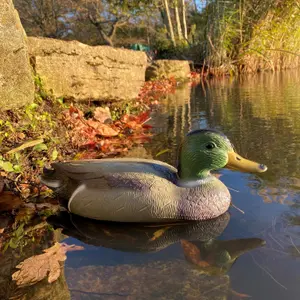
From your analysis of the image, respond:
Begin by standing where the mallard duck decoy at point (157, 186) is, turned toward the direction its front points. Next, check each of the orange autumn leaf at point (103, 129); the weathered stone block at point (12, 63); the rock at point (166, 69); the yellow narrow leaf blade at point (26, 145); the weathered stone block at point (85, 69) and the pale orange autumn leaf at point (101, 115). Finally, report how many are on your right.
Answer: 0

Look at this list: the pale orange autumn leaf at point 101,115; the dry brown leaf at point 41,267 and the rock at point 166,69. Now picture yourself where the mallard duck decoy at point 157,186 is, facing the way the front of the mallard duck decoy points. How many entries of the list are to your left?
2

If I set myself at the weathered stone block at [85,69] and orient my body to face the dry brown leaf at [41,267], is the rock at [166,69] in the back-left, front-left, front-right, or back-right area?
back-left

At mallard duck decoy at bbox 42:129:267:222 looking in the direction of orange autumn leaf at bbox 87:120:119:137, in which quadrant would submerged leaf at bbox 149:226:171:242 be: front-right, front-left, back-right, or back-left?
back-left

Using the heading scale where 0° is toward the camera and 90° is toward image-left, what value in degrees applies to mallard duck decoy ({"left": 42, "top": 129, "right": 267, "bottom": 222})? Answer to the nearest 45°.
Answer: approximately 270°

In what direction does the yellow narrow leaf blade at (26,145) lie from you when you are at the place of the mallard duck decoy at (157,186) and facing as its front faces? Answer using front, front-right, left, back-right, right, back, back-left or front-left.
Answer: back-left

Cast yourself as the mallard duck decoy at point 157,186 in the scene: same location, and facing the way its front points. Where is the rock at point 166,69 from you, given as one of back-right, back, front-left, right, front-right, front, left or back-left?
left

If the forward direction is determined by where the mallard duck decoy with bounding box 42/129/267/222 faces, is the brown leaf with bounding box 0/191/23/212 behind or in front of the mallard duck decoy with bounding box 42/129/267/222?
behind

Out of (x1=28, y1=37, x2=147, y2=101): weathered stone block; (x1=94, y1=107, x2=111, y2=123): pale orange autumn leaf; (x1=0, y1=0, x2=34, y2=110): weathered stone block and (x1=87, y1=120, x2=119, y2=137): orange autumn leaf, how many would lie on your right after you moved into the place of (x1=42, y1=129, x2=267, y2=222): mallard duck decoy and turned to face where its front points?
0

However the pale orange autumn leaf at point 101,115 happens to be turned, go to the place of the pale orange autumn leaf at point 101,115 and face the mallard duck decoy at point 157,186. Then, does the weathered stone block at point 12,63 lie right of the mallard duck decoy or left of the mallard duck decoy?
right

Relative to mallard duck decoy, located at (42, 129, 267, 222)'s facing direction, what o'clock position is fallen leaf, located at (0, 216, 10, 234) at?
The fallen leaf is roughly at 6 o'clock from the mallard duck decoy.

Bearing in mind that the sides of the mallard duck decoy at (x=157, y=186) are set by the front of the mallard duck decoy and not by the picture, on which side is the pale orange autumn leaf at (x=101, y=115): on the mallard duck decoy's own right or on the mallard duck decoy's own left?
on the mallard duck decoy's own left

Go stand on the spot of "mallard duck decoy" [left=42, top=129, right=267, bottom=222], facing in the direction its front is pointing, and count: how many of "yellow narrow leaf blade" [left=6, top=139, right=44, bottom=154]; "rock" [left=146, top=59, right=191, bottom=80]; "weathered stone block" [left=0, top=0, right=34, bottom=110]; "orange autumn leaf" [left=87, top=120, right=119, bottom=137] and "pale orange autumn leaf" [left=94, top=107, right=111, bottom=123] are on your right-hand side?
0

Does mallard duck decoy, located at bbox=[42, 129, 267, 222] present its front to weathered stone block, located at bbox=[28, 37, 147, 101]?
no

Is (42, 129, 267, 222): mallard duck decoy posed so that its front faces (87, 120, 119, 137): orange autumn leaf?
no
